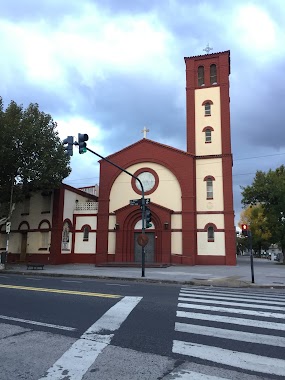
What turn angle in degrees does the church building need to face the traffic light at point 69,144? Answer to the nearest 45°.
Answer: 0° — it already faces it

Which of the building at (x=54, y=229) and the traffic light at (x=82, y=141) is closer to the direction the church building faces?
the traffic light

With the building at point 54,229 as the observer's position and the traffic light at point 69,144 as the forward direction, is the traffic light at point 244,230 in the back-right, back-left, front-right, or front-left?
front-left

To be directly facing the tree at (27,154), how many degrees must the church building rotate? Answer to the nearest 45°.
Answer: approximately 45° to its right

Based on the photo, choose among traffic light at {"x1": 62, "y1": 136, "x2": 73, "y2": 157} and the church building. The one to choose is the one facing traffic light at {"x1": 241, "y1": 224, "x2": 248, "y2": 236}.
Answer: the church building

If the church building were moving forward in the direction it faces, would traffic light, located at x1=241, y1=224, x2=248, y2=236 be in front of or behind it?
in front

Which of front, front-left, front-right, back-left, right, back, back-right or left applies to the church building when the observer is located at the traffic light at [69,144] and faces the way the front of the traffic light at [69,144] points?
back-right

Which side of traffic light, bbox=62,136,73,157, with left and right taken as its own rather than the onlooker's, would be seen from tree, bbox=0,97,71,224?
right

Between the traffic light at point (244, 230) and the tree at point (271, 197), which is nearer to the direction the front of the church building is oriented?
the traffic light

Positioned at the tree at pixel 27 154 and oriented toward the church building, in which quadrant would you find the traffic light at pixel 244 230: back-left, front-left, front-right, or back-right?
front-right

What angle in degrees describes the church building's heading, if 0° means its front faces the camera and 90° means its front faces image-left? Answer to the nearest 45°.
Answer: approximately 0°

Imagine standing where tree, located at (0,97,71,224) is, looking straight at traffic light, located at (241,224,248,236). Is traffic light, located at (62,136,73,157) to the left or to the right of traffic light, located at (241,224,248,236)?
right

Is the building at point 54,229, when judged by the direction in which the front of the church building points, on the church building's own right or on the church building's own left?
on the church building's own right

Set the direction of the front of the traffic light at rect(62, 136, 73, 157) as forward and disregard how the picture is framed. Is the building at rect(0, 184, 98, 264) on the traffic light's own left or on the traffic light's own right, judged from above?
on the traffic light's own right

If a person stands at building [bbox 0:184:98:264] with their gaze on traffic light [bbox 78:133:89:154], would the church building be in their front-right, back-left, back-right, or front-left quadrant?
front-left
